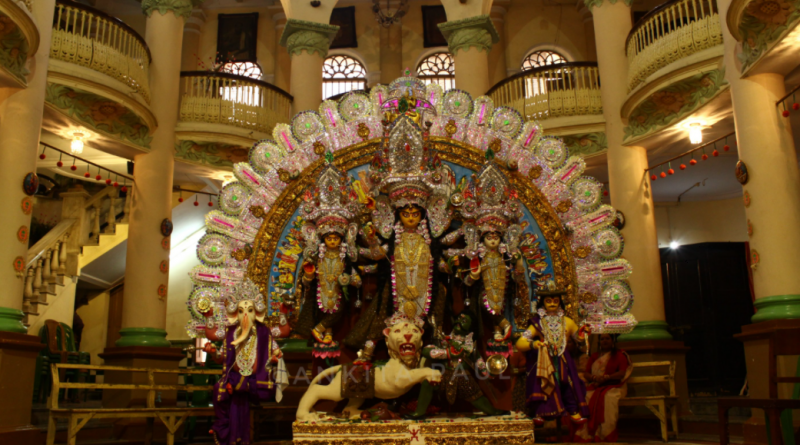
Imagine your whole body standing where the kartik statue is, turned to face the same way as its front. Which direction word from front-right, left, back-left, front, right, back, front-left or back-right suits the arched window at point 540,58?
back

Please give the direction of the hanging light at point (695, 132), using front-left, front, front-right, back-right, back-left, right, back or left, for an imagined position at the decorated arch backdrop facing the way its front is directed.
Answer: back-left

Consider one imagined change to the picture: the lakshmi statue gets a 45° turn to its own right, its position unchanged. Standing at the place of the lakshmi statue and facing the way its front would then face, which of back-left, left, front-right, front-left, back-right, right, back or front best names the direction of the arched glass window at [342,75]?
back-right

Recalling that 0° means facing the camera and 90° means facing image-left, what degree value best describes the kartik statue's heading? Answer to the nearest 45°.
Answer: approximately 0°

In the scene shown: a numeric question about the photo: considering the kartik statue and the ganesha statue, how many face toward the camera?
2

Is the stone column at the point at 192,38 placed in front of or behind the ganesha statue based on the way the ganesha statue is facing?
behind

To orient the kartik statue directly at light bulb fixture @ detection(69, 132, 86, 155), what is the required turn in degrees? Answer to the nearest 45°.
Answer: approximately 90° to its right

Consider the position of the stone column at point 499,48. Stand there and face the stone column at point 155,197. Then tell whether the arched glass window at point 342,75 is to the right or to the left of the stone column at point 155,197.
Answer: right

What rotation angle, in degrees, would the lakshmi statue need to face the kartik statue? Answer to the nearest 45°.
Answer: approximately 90° to its left
